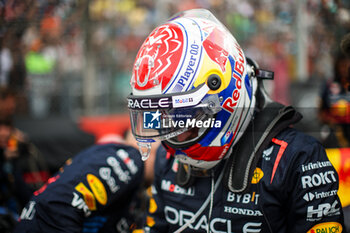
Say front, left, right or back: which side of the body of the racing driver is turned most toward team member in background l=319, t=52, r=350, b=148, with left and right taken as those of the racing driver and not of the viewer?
back

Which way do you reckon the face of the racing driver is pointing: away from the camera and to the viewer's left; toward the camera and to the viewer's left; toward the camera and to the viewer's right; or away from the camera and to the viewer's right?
toward the camera and to the viewer's left

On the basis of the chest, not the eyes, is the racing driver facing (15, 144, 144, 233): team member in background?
no

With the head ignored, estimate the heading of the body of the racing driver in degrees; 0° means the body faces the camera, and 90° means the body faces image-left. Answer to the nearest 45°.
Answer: approximately 45°

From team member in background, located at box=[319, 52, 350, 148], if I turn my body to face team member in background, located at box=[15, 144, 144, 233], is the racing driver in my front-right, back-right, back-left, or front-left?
front-left

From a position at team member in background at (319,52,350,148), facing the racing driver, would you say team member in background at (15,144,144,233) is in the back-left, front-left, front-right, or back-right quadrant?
front-right
